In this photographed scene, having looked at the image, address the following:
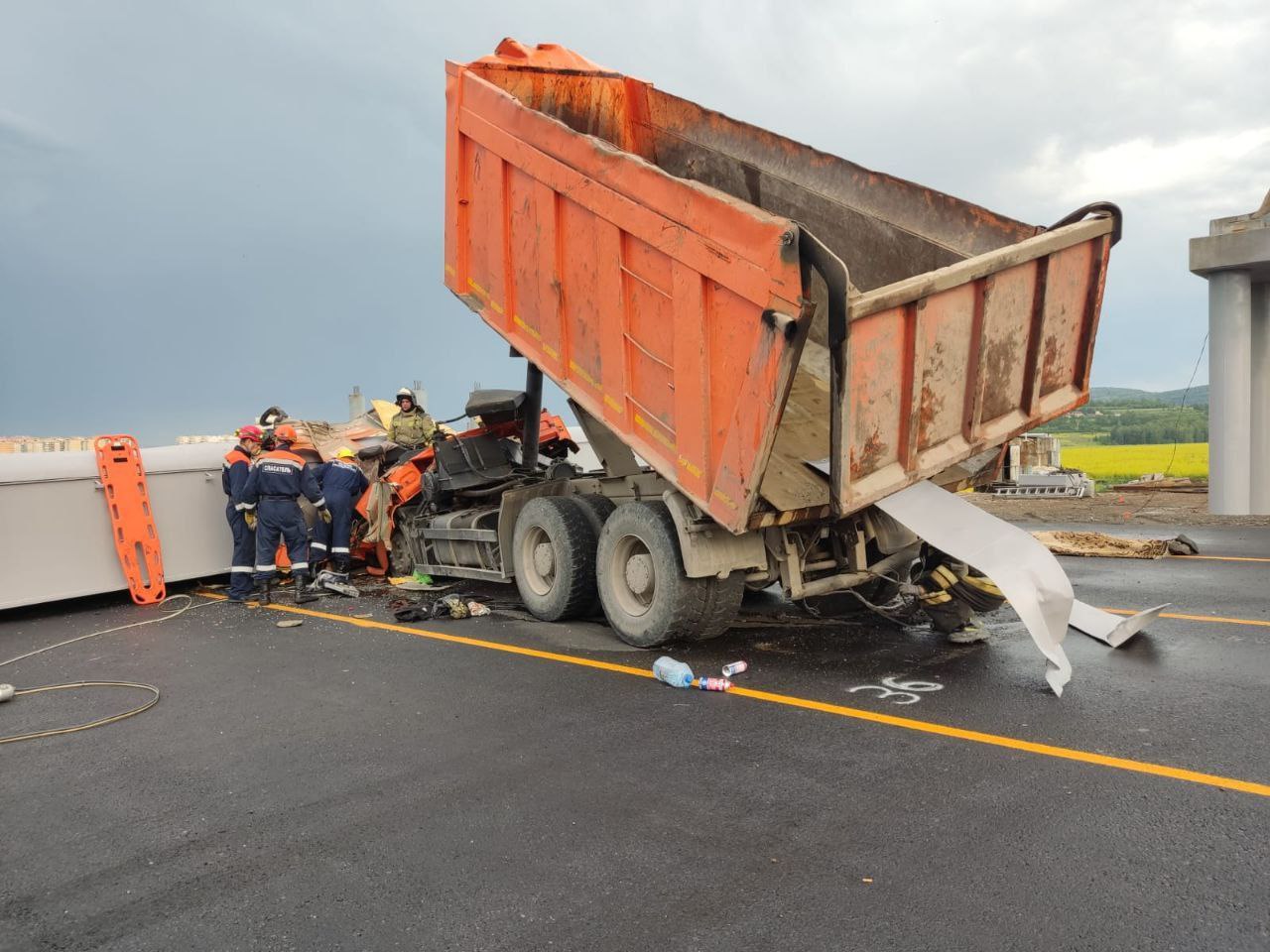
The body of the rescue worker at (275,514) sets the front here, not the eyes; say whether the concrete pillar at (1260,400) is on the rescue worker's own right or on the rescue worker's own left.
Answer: on the rescue worker's own right

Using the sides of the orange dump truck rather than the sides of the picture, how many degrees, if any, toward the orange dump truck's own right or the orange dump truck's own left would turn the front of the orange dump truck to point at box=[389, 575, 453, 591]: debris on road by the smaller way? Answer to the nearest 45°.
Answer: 0° — it already faces it

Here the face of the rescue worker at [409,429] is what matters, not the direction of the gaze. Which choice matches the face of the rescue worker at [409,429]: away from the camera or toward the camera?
toward the camera

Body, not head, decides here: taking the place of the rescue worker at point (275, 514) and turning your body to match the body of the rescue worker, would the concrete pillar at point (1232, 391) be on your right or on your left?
on your right

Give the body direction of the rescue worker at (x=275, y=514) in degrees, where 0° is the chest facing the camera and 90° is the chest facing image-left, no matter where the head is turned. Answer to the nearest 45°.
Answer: approximately 180°

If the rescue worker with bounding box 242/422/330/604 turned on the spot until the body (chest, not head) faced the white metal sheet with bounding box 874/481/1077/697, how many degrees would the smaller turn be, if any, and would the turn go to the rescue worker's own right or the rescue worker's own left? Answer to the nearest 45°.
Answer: approximately 135° to the rescue worker's own right

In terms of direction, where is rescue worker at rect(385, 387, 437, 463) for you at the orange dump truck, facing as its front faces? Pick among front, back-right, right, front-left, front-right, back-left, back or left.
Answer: front

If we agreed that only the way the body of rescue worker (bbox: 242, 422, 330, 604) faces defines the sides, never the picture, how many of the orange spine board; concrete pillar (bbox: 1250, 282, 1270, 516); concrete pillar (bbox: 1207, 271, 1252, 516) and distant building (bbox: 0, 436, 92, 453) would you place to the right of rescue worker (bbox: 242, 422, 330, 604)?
2

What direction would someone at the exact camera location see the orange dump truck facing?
facing away from the viewer and to the left of the viewer

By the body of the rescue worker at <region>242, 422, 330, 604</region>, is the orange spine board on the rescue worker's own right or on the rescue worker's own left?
on the rescue worker's own left

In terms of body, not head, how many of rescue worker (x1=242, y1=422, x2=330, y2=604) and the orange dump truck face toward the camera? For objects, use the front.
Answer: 0

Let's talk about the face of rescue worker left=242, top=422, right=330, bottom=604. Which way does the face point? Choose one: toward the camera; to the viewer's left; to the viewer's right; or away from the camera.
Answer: away from the camera

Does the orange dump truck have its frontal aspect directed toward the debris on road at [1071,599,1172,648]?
no

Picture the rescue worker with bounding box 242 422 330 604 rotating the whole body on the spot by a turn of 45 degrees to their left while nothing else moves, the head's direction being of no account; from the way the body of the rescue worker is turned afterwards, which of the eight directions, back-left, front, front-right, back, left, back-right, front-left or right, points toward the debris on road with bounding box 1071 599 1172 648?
back
